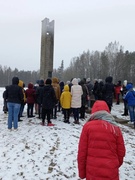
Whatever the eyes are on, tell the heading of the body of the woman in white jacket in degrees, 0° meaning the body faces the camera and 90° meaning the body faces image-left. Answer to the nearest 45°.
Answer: approximately 180°

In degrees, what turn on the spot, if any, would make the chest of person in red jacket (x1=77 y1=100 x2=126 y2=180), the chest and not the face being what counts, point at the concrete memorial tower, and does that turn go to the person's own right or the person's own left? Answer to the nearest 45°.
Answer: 0° — they already face it

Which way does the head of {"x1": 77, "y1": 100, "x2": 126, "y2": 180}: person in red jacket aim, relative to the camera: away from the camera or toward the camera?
away from the camera

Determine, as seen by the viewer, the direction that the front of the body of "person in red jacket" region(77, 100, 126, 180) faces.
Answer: away from the camera

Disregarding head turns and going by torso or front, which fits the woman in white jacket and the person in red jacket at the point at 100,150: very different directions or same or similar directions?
same or similar directions

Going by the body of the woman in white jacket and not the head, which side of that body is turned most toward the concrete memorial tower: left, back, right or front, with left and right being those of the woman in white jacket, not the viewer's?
front

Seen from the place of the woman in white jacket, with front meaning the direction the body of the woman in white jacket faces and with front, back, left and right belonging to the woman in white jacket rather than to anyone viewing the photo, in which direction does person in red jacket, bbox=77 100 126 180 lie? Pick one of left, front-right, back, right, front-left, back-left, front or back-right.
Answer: back

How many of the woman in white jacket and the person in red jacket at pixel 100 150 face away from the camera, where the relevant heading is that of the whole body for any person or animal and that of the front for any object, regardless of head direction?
2

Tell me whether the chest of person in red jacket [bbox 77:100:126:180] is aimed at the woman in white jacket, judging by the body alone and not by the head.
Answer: yes

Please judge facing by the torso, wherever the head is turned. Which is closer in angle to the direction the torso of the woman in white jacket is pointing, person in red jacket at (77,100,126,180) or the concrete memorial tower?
the concrete memorial tower
